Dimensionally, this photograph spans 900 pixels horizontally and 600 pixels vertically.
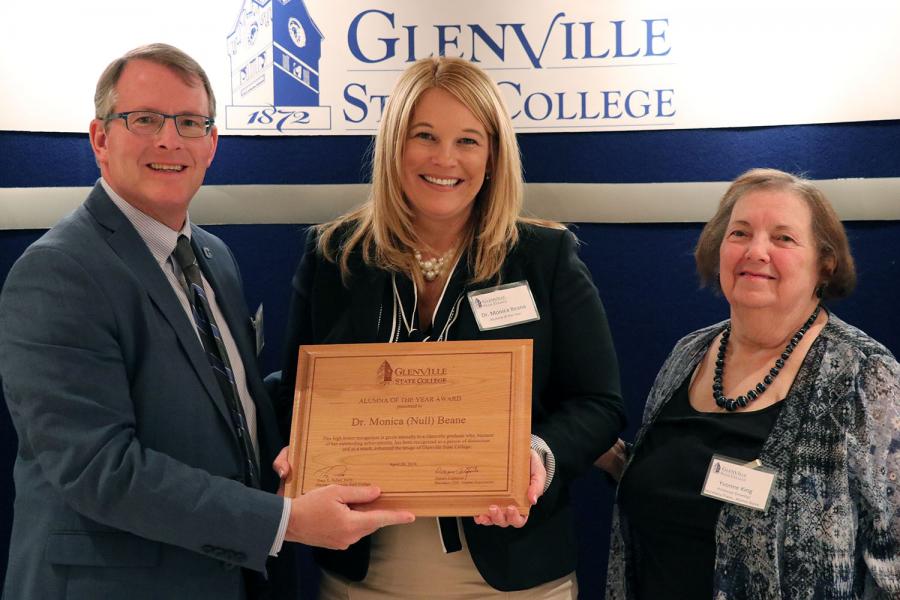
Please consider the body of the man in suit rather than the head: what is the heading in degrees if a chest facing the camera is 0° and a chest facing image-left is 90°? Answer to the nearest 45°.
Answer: approximately 315°

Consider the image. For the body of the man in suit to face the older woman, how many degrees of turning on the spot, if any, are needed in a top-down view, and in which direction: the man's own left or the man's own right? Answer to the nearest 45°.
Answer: approximately 45° to the man's own left

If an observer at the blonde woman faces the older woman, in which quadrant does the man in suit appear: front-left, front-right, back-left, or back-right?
back-right

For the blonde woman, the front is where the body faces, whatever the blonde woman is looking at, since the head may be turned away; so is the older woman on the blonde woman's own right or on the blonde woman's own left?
on the blonde woman's own left
